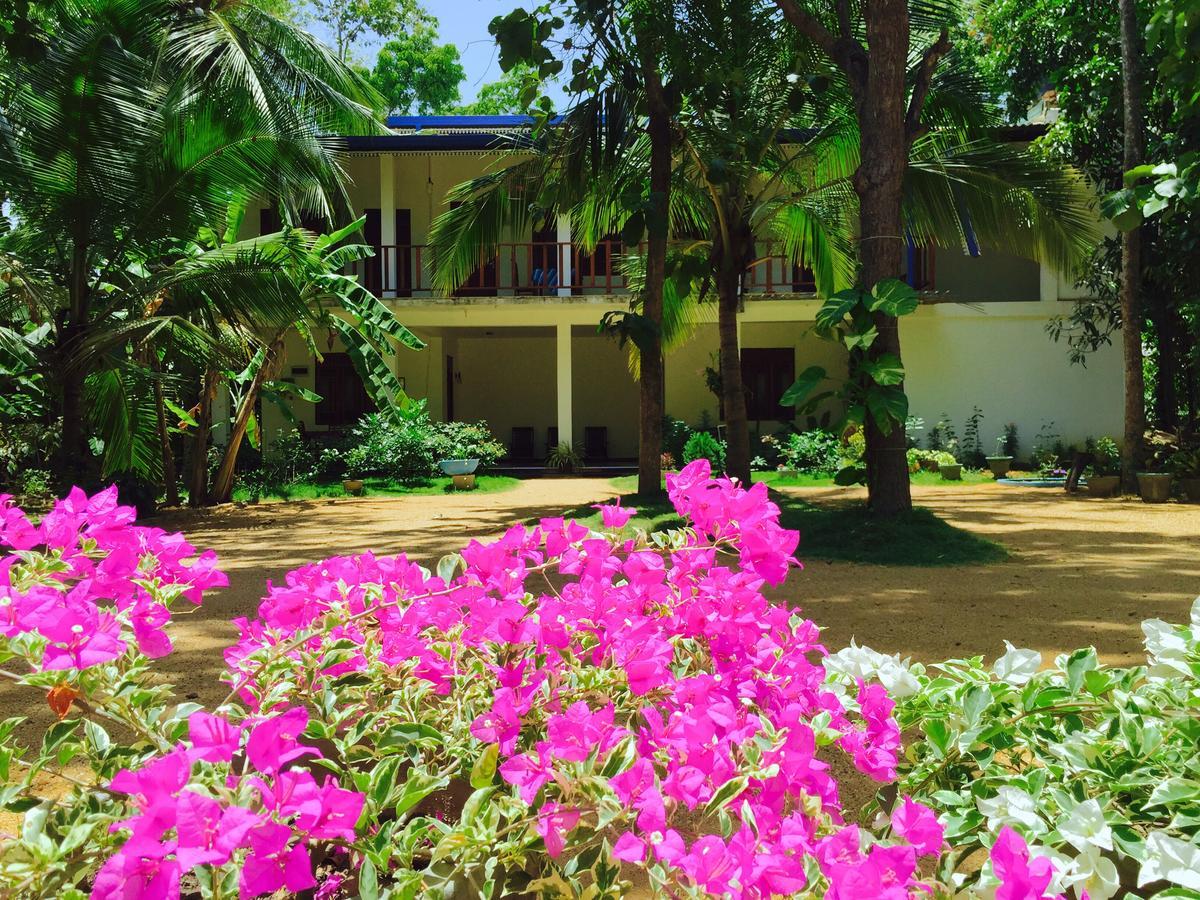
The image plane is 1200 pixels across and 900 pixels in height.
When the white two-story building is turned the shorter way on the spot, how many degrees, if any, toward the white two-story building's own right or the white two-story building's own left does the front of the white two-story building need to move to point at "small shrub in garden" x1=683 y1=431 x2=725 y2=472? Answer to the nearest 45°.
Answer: approximately 45° to the white two-story building's own left

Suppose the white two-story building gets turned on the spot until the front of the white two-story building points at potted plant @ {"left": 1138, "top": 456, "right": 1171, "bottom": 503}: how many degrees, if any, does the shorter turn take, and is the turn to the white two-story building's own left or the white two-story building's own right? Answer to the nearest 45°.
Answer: approximately 45° to the white two-story building's own left

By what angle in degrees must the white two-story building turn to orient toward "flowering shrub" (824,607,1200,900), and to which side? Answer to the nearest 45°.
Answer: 0° — it already faces it

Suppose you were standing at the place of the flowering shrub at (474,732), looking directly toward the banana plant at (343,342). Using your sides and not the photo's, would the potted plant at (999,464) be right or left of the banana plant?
right

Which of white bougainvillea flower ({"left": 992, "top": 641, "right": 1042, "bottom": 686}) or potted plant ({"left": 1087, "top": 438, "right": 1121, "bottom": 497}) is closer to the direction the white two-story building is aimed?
the white bougainvillea flower

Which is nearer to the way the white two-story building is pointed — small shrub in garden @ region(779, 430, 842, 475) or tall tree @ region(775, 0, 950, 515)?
the tall tree

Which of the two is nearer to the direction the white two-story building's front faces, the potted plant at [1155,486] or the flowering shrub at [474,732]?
the flowering shrub

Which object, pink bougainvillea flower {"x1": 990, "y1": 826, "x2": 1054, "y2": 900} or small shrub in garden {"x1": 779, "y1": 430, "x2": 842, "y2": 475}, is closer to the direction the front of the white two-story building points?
the pink bougainvillea flower

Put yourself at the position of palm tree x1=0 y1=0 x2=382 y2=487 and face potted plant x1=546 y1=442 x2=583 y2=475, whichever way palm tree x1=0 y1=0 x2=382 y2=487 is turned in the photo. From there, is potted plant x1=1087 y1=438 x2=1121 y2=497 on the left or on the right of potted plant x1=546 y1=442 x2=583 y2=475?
right

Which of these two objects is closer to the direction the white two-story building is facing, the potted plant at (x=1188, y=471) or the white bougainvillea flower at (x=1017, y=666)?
the white bougainvillea flower

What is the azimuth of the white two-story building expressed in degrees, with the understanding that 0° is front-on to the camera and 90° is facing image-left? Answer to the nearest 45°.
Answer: approximately 0°

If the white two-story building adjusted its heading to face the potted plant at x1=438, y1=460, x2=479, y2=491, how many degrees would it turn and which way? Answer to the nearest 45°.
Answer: approximately 45° to its right

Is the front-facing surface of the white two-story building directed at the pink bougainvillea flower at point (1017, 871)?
yes
